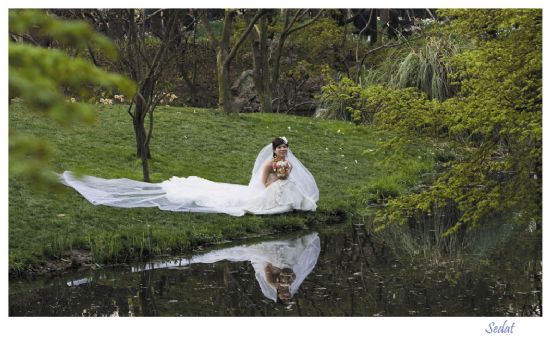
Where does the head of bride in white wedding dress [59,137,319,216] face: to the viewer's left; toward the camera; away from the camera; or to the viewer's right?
toward the camera

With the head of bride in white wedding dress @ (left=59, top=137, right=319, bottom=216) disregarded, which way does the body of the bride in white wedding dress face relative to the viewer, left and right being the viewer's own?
facing the viewer and to the right of the viewer
